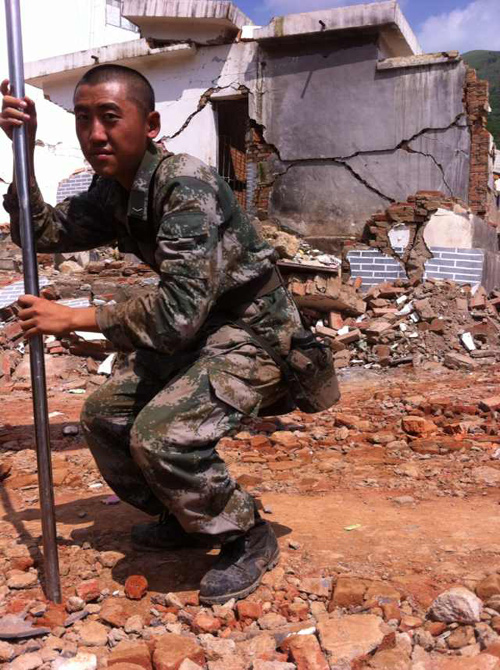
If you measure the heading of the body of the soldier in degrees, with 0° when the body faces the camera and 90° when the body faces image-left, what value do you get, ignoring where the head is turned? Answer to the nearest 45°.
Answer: approximately 45°

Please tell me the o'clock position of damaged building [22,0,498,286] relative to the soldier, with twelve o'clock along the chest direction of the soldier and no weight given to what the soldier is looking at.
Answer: The damaged building is roughly at 5 o'clock from the soldier.
